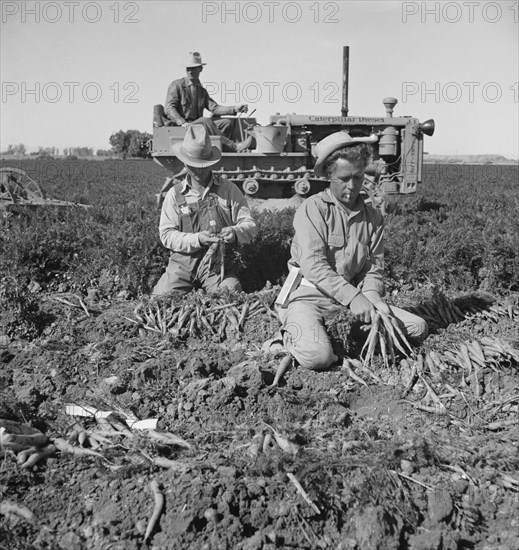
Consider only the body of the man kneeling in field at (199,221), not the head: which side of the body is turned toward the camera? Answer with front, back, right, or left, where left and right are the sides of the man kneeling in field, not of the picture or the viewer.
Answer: front

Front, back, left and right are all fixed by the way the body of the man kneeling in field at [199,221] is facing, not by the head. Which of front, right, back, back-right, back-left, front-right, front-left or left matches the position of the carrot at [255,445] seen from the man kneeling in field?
front

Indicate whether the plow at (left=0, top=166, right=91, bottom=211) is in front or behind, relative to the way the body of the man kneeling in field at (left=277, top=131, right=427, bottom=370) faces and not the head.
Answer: behind

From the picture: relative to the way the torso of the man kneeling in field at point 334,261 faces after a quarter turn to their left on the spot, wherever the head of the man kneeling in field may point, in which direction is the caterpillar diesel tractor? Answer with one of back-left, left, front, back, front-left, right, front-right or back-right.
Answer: front-left

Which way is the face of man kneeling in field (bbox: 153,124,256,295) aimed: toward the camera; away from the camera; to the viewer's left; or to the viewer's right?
toward the camera

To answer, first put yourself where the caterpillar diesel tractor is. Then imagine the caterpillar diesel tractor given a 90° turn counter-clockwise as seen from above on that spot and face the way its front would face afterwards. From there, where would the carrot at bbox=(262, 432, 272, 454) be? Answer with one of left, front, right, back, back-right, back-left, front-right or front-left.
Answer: back

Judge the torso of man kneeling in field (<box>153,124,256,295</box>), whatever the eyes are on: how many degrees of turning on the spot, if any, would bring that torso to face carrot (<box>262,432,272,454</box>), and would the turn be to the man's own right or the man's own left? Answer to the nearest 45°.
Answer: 0° — they already face it

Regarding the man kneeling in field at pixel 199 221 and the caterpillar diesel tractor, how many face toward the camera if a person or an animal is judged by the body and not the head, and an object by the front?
1

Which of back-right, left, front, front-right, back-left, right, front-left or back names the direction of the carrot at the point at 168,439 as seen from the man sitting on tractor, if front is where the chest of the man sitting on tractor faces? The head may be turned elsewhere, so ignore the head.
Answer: front-right

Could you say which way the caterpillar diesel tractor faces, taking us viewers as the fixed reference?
facing to the right of the viewer

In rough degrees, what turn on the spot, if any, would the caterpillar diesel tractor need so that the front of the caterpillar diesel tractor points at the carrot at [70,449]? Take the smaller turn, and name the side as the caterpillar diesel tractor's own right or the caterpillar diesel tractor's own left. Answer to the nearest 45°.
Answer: approximately 90° to the caterpillar diesel tractor's own right

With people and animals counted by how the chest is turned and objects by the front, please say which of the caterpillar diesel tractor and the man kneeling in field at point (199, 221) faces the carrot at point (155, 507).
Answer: the man kneeling in field

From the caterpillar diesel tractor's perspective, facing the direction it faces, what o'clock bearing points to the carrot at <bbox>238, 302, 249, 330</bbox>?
The carrot is roughly at 3 o'clock from the caterpillar diesel tractor.

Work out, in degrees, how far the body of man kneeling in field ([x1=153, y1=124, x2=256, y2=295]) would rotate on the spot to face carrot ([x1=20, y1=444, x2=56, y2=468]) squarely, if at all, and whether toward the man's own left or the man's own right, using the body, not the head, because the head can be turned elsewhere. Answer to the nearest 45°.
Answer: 0° — they already face it

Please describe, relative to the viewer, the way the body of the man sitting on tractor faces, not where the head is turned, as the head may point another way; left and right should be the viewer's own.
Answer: facing the viewer and to the right of the viewer
